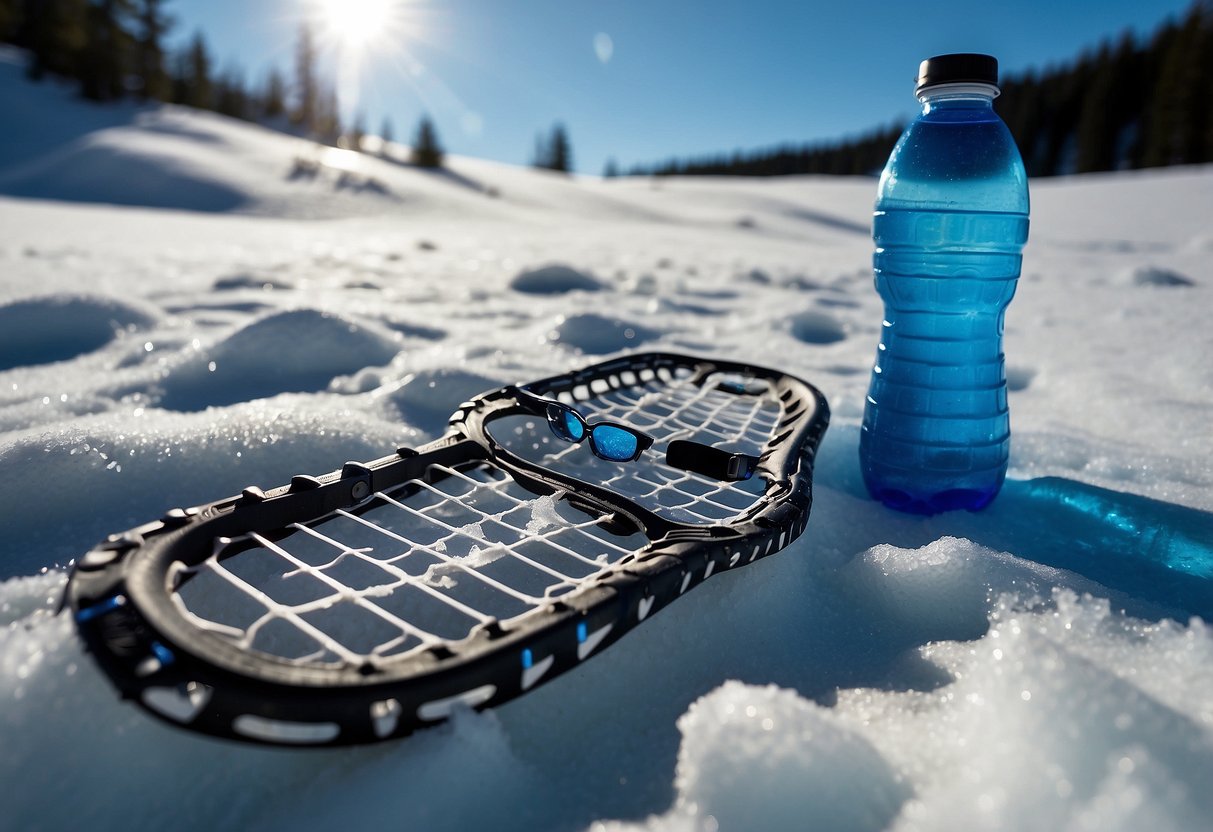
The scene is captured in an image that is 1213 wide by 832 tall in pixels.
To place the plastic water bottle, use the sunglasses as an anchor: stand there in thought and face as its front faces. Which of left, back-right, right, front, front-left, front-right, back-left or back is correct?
back-left

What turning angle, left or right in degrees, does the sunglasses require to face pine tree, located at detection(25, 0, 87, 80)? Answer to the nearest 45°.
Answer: approximately 90° to its right

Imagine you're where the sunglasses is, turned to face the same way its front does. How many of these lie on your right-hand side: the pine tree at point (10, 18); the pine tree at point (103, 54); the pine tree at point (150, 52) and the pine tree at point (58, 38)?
4

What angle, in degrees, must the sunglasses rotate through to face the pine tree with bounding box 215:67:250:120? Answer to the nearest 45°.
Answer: approximately 90° to its right

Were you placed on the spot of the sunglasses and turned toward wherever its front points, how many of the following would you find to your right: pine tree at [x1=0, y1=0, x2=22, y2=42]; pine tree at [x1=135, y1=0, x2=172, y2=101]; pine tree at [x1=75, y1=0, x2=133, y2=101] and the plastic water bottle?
3

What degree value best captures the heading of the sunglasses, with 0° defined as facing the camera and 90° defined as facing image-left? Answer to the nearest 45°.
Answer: approximately 45°

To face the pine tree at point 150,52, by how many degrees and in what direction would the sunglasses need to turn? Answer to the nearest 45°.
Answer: approximately 90° to its right

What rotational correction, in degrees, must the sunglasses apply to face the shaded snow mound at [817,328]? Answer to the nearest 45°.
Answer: approximately 180°
